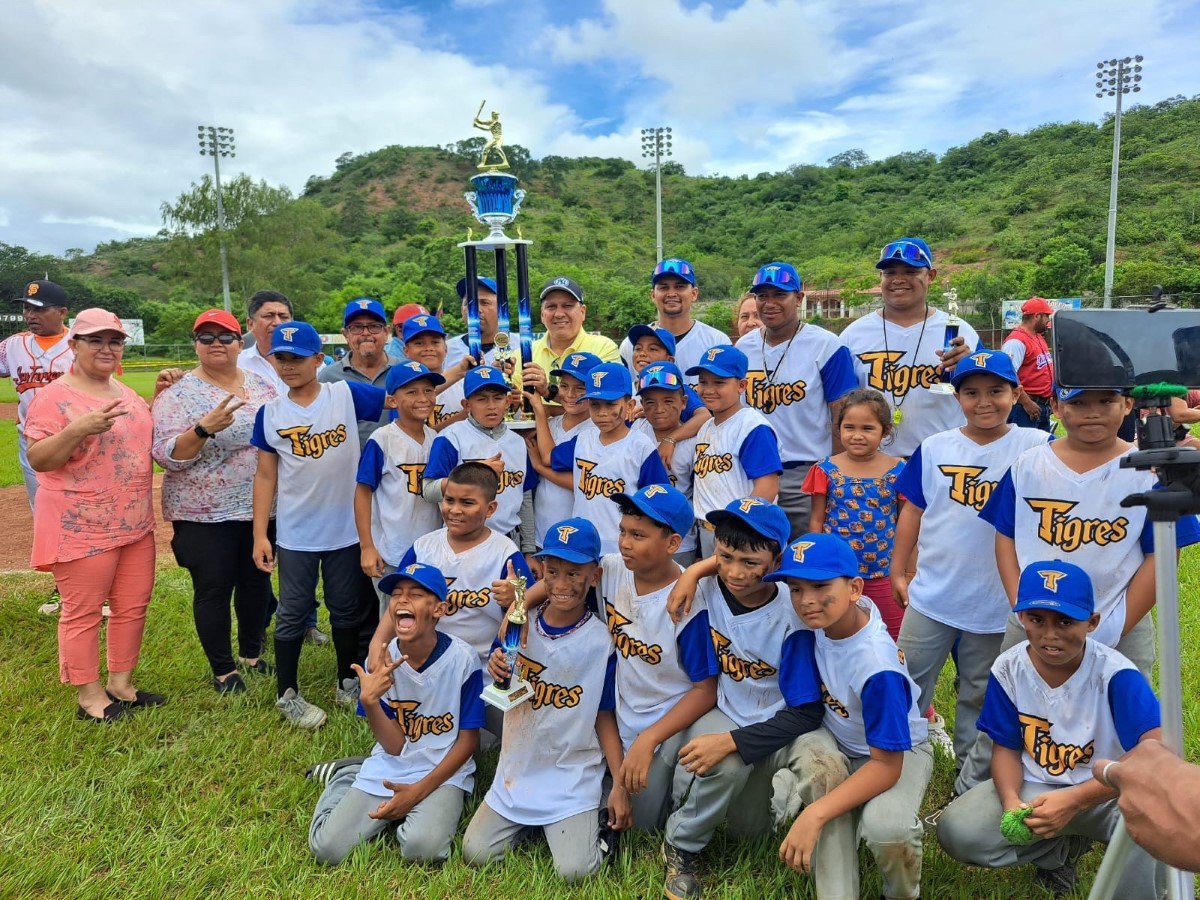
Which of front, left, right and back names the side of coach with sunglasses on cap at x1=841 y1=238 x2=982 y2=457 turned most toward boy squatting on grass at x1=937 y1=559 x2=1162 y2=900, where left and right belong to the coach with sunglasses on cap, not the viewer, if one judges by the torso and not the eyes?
front

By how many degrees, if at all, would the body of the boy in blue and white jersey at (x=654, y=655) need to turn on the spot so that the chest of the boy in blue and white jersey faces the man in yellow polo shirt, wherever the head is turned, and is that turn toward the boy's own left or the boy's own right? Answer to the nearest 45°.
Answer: approximately 135° to the boy's own right

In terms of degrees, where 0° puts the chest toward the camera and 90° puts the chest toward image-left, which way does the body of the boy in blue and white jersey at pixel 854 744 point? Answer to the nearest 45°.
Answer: approximately 45°

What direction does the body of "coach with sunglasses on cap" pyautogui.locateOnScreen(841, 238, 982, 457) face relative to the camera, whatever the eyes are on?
toward the camera

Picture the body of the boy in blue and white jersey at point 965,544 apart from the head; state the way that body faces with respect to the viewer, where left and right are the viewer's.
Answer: facing the viewer

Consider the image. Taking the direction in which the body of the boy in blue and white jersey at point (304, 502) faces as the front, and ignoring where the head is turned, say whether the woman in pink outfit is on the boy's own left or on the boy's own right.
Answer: on the boy's own right

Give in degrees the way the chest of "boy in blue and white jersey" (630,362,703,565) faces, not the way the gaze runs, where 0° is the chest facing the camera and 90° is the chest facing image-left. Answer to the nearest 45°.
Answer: approximately 0°

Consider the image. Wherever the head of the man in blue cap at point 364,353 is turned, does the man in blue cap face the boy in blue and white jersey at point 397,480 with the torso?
yes

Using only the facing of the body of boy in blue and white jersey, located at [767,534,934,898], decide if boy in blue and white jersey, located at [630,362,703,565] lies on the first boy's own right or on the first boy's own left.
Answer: on the first boy's own right

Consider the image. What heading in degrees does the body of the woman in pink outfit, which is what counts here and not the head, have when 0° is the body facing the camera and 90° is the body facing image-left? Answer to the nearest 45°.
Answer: approximately 315°
